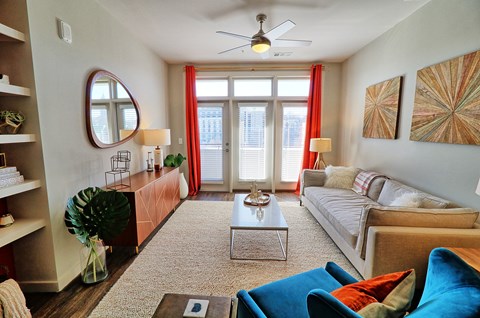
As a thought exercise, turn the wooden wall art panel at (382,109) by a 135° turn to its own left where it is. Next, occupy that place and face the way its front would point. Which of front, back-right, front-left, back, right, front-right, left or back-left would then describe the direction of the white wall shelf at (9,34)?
back-right

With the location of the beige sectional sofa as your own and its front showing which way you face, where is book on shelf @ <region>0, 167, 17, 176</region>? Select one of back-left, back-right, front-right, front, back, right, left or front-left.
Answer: front

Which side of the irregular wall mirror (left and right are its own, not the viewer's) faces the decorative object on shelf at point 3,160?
right

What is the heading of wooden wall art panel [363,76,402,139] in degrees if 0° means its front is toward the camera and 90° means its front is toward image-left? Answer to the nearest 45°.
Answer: approximately 45°

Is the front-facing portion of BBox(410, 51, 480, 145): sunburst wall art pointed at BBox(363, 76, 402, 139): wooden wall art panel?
no

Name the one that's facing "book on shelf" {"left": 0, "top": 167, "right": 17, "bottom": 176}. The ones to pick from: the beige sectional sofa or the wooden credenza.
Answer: the beige sectional sofa

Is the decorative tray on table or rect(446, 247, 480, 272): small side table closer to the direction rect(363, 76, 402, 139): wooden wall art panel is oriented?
the decorative tray on table

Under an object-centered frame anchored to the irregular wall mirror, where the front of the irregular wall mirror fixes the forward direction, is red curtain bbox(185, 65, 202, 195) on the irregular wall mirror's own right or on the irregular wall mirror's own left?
on the irregular wall mirror's own left

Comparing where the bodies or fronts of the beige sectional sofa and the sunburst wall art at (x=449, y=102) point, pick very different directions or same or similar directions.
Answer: same or similar directions

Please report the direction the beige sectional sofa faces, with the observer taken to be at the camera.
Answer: facing the viewer and to the left of the viewer

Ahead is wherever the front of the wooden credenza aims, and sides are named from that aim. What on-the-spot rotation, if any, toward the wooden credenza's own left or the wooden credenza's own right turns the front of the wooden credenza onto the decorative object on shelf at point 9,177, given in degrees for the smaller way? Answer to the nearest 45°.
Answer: approximately 90° to the wooden credenza's own right

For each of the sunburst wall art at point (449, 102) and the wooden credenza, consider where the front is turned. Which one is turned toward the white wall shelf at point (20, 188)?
the sunburst wall art

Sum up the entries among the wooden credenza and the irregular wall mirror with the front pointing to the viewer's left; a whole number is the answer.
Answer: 0

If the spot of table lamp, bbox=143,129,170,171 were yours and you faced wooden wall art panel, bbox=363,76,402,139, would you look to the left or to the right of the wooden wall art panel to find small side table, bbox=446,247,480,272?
right

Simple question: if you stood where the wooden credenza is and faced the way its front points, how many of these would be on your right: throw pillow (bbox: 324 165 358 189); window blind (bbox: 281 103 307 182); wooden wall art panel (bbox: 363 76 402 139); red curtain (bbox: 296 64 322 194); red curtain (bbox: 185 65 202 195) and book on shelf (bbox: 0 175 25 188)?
1

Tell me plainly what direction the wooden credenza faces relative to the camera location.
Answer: facing the viewer and to the right of the viewer

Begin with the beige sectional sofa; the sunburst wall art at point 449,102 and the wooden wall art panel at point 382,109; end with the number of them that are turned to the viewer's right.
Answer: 0

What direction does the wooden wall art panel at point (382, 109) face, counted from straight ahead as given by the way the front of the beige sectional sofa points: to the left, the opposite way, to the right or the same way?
the same way

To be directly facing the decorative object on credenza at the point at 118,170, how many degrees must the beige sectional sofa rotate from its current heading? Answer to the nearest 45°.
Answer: approximately 45° to its right

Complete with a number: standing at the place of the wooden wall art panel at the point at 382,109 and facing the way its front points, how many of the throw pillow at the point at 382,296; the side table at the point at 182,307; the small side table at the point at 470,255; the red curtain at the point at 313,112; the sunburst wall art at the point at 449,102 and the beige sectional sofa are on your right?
1
